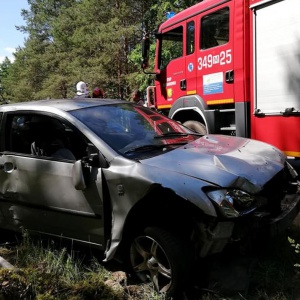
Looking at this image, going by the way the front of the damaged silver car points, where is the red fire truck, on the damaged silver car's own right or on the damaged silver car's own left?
on the damaged silver car's own left

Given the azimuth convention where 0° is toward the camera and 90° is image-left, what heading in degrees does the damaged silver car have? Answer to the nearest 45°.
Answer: approximately 315°
